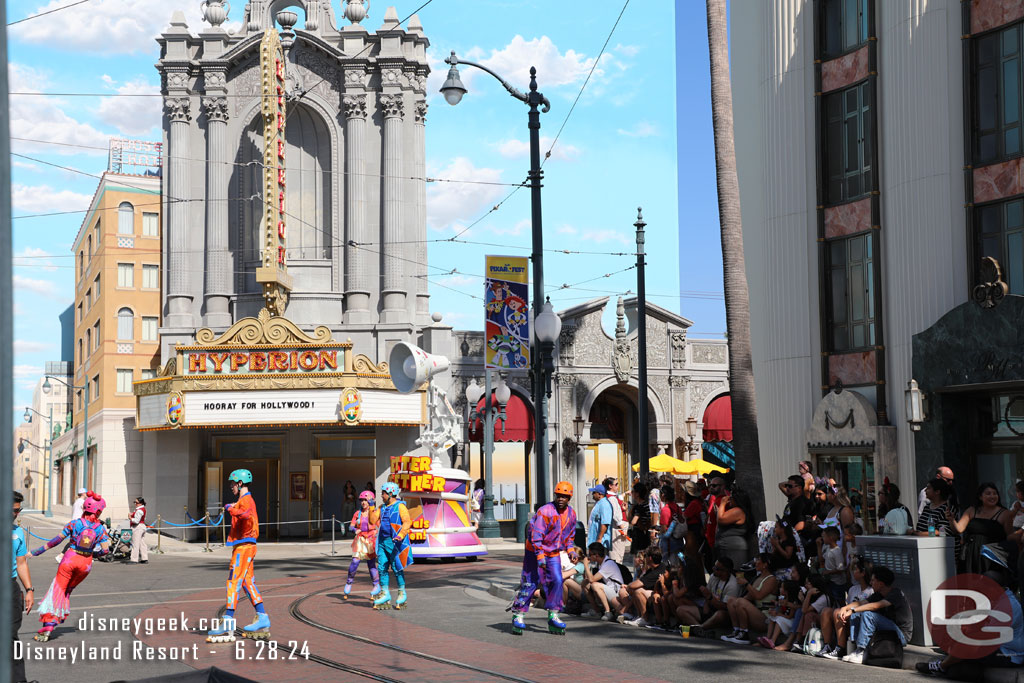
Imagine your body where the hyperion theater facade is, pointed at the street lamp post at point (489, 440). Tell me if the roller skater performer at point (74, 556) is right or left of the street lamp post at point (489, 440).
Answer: right

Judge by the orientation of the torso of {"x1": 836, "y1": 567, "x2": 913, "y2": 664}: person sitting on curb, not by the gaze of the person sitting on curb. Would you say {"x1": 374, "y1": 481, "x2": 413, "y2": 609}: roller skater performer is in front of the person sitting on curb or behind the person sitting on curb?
in front

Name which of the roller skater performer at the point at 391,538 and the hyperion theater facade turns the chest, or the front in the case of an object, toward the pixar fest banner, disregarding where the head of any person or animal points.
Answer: the hyperion theater facade

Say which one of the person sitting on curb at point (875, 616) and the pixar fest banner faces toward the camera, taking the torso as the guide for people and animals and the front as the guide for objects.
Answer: the pixar fest banner

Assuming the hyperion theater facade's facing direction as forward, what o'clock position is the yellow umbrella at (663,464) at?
The yellow umbrella is roughly at 10 o'clock from the hyperion theater facade.

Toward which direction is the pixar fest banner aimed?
toward the camera

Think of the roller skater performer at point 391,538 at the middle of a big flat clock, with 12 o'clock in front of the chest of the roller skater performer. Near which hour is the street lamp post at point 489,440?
The street lamp post is roughly at 5 o'clock from the roller skater performer.

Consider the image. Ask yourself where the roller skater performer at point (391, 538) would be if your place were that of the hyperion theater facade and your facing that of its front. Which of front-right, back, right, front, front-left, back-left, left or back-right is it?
front

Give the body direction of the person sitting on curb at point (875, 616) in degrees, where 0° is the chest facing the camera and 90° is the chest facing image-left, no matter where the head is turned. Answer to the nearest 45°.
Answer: approximately 90°

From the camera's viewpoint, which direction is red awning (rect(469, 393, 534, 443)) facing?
toward the camera

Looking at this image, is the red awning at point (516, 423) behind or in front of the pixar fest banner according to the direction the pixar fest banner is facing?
behind

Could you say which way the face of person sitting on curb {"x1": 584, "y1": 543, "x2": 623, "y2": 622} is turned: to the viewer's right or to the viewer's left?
to the viewer's left

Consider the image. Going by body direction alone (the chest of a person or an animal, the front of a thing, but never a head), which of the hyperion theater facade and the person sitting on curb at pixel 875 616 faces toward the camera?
the hyperion theater facade

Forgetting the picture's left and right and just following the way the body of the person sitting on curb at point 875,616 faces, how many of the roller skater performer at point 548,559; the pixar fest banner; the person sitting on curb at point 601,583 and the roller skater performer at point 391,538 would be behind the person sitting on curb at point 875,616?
0

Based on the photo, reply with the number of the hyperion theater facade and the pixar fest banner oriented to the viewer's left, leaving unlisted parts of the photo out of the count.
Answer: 0

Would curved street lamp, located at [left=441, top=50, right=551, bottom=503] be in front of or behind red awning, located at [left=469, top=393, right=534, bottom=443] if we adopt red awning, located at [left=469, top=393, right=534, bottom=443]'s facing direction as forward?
in front

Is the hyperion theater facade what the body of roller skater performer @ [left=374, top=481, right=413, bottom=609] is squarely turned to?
no
